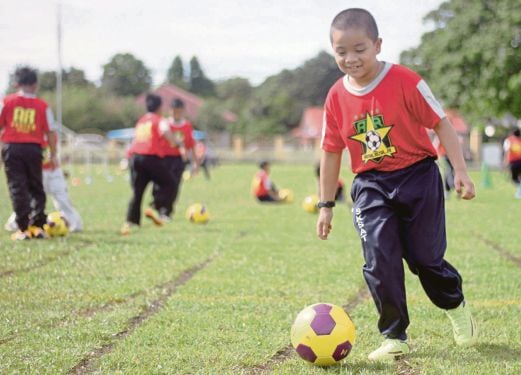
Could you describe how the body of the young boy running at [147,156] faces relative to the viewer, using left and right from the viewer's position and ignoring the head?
facing away from the viewer and to the right of the viewer

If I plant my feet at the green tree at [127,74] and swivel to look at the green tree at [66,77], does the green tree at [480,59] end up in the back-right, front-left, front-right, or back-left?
back-left

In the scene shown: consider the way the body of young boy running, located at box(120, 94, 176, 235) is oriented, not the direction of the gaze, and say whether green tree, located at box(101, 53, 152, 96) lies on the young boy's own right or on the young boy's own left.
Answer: on the young boy's own left

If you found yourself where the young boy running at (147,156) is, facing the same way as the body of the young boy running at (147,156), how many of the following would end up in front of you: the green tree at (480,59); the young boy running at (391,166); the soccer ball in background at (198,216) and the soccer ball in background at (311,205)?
3

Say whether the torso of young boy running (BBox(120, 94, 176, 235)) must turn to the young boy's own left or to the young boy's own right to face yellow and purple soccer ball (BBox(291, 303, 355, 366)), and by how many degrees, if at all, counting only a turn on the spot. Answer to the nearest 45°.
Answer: approximately 135° to the young boy's own right

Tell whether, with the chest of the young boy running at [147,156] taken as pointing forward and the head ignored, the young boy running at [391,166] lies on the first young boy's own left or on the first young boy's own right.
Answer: on the first young boy's own right
